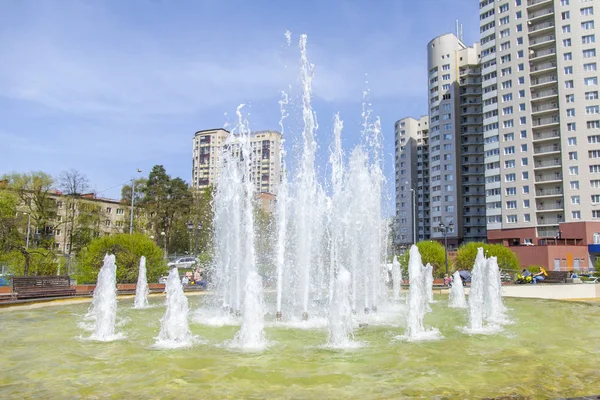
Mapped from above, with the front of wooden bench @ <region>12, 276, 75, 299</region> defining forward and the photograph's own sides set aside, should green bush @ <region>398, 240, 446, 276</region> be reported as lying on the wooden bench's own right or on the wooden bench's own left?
on the wooden bench's own left

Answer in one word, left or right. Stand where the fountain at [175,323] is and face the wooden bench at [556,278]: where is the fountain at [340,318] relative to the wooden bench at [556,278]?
right

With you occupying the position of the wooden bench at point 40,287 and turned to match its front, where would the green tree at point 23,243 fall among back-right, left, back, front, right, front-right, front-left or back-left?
back

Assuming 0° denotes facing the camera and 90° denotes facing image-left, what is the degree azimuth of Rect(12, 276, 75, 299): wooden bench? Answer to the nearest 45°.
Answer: approximately 0°

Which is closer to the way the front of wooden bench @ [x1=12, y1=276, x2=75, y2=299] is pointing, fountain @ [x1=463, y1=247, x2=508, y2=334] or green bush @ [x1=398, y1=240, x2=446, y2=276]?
the fountain

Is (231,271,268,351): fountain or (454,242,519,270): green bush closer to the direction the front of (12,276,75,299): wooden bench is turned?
the fountain

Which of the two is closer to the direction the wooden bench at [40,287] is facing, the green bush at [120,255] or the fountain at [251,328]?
the fountain

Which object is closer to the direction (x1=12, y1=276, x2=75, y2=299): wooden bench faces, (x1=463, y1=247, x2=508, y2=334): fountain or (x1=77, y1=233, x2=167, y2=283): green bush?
the fountain
